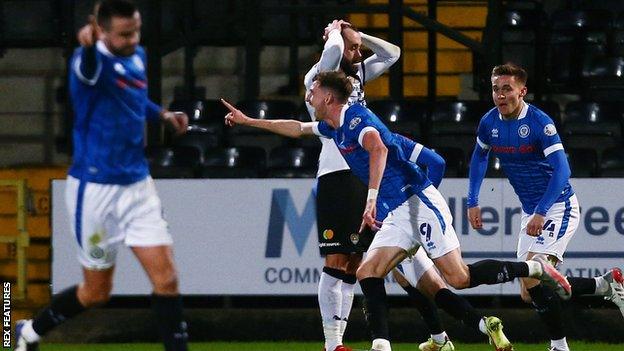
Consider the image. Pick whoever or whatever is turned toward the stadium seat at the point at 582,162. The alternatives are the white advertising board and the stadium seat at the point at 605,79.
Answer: the stadium seat at the point at 605,79

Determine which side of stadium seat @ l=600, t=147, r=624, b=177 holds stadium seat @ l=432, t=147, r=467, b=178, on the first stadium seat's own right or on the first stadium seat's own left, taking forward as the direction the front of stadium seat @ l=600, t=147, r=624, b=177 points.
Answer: on the first stadium seat's own right

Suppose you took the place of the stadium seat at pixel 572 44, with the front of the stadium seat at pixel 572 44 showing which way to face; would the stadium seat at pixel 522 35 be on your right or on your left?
on your right

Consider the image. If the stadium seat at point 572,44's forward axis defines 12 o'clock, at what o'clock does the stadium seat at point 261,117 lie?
the stadium seat at point 261,117 is roughly at 2 o'clock from the stadium seat at point 572,44.

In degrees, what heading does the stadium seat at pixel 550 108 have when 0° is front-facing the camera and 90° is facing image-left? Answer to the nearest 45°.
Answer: approximately 0°

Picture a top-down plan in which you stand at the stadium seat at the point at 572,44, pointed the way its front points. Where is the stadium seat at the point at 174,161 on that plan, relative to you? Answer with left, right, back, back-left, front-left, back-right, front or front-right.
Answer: front-right

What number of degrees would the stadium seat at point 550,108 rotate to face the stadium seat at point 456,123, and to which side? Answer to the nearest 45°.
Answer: approximately 90° to its right

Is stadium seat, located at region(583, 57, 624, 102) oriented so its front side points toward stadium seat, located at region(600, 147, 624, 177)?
yes
